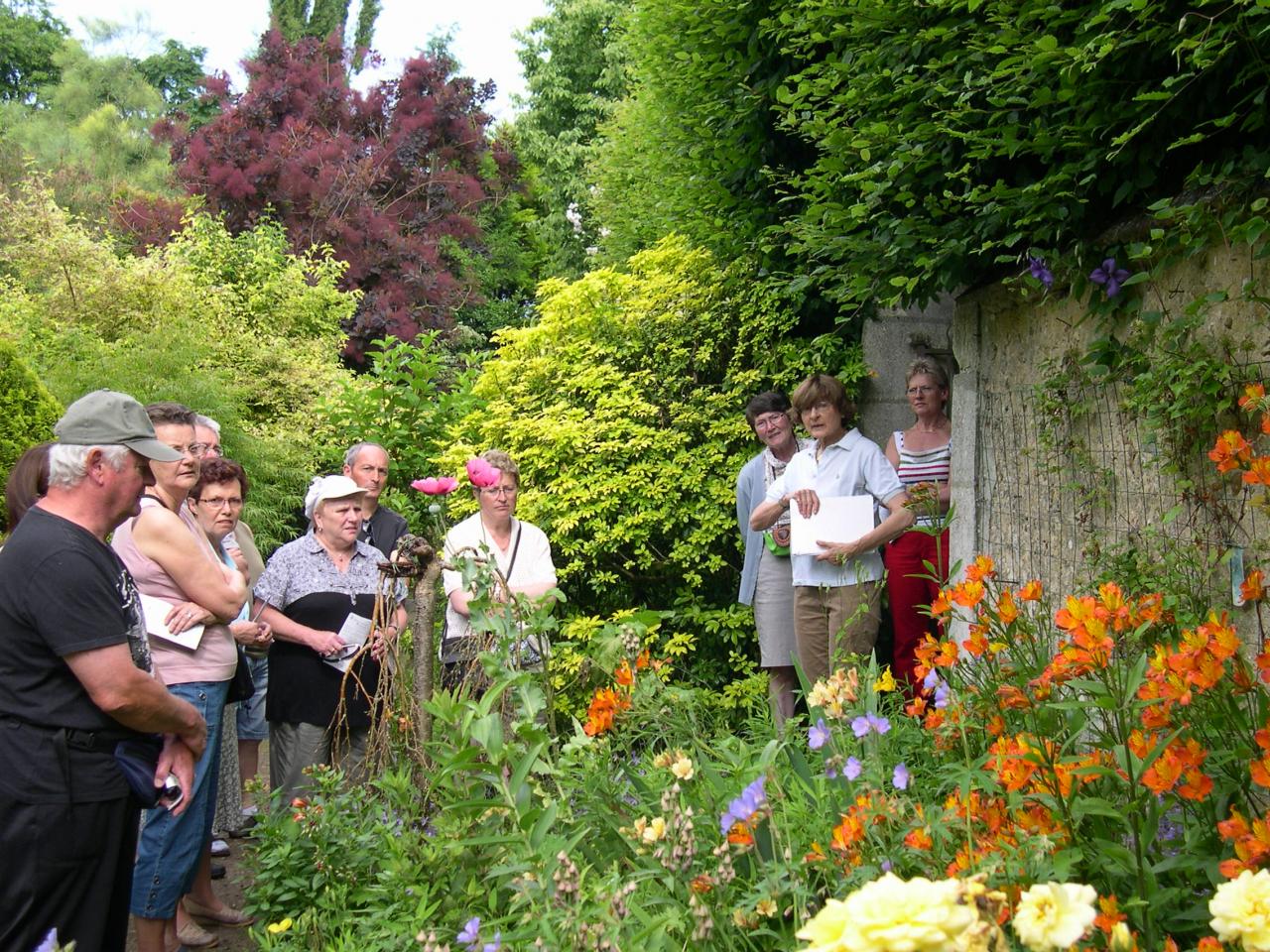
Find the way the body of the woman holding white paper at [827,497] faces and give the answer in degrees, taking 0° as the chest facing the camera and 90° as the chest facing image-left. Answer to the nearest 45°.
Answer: approximately 45°

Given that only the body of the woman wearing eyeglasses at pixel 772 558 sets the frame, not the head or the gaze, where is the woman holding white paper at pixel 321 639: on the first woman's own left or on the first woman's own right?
on the first woman's own right

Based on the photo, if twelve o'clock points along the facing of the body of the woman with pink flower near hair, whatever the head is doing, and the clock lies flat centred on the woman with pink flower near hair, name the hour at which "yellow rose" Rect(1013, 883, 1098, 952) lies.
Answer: The yellow rose is roughly at 12 o'clock from the woman with pink flower near hair.

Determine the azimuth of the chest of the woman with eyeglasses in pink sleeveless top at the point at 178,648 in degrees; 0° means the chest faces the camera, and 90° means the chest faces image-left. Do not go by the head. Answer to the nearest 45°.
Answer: approximately 315°

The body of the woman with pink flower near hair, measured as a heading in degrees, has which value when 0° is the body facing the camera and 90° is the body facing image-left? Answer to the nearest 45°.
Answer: approximately 0°

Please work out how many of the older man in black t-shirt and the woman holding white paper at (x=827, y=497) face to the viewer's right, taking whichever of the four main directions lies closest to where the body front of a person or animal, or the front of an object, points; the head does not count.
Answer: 1

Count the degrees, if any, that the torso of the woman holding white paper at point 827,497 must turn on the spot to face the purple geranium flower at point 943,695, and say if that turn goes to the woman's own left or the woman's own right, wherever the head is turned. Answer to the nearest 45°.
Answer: approximately 45° to the woman's own left

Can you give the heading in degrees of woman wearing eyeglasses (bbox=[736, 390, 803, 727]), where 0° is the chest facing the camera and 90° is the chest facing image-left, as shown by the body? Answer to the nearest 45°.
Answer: approximately 0°

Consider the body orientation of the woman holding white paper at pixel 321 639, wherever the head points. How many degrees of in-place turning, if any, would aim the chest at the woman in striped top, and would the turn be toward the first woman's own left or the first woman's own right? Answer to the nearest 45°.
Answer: approximately 45° to the first woman's own left
